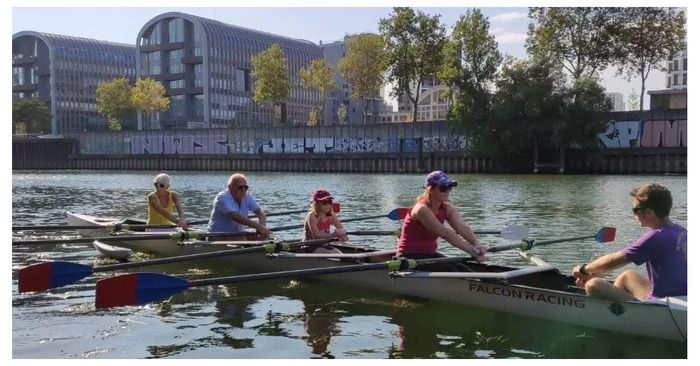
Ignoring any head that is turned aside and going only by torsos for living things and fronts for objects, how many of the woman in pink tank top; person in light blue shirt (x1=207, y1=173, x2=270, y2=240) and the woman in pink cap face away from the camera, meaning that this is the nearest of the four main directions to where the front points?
0

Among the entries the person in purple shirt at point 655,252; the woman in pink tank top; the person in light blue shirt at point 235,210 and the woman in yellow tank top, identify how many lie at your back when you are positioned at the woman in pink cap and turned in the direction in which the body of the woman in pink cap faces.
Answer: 2

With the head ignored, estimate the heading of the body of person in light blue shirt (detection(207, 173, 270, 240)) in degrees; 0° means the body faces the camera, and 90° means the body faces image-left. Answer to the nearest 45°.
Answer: approximately 315°

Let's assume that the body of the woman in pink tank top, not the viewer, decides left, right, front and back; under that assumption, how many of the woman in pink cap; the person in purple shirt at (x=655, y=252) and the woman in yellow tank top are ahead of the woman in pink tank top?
1

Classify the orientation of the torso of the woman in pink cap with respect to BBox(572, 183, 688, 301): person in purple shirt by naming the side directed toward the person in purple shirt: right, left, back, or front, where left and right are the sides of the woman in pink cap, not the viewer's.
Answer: front

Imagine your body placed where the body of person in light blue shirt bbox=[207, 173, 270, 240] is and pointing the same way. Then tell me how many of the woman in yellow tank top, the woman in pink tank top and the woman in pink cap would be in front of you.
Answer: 2

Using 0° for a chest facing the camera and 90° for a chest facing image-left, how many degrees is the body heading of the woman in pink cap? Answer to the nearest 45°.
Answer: approximately 315°

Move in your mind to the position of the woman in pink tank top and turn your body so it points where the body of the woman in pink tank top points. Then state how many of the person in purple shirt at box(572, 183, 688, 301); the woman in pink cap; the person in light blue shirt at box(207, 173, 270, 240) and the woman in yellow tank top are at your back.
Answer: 3

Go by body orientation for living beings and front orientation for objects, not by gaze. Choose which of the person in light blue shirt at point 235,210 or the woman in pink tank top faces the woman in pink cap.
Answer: the person in light blue shirt

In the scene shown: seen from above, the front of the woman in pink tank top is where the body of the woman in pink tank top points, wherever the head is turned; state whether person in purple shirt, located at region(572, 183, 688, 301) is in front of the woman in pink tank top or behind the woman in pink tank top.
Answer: in front

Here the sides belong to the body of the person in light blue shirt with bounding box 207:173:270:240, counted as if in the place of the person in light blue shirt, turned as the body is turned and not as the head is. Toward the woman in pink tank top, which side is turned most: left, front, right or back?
front

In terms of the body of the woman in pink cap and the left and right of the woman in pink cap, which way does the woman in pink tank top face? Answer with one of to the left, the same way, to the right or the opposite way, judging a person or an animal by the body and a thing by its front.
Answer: the same way

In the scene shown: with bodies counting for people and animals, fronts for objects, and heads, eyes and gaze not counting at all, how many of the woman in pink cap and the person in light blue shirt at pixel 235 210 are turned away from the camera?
0

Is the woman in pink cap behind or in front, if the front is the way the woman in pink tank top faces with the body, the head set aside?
behind

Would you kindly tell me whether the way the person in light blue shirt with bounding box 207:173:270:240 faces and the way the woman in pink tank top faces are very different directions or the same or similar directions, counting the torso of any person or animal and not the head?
same or similar directions

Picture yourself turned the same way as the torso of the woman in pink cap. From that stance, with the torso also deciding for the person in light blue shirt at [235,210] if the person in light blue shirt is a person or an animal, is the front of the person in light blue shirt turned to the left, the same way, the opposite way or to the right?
the same way

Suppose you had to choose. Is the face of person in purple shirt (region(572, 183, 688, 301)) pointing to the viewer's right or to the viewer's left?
to the viewer's left
